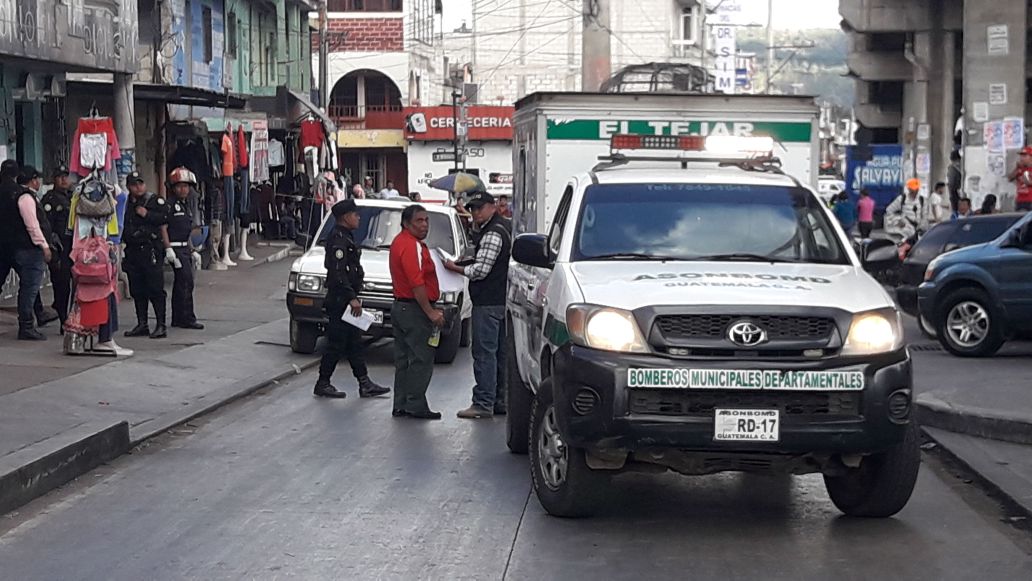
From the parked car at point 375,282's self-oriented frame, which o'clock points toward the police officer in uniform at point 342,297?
The police officer in uniform is roughly at 12 o'clock from the parked car.

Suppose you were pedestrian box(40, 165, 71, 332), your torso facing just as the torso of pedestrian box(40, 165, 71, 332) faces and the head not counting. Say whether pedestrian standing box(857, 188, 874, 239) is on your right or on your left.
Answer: on your left

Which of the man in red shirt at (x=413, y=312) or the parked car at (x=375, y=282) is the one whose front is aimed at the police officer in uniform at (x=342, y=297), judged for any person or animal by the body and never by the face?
the parked car

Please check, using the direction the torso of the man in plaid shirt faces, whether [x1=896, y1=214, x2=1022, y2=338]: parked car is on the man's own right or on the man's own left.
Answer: on the man's own right

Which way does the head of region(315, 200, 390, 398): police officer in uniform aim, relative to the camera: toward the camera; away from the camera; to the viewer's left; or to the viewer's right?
to the viewer's right

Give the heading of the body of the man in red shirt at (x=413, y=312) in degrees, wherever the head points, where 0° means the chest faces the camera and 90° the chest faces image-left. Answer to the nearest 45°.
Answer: approximately 270°

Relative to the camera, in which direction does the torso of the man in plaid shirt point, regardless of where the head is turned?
to the viewer's left

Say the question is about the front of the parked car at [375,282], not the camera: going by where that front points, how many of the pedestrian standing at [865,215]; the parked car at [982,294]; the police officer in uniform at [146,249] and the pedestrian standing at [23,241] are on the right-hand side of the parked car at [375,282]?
2

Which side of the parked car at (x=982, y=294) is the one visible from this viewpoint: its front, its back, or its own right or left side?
left
